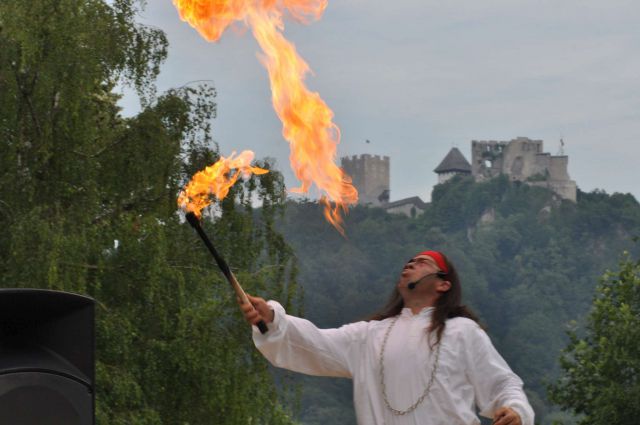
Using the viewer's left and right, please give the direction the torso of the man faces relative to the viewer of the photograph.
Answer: facing the viewer and to the left of the viewer

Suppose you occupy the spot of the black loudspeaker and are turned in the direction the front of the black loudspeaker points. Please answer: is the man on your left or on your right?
on your left

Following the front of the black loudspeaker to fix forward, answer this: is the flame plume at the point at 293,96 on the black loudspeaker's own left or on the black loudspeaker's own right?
on the black loudspeaker's own left

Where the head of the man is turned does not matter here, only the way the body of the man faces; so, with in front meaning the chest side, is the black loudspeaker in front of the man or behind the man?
in front

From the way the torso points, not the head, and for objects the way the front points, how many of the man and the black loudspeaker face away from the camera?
0

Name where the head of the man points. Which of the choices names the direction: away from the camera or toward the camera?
toward the camera

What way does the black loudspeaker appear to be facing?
toward the camera
